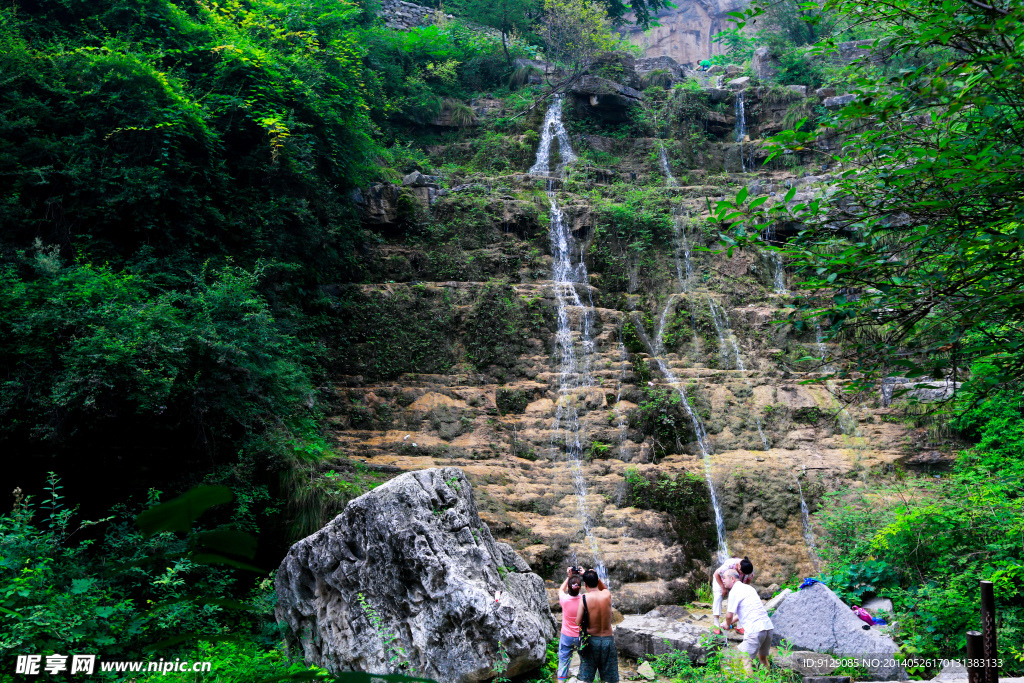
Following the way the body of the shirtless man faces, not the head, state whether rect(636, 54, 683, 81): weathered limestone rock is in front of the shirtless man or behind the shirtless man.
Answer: in front

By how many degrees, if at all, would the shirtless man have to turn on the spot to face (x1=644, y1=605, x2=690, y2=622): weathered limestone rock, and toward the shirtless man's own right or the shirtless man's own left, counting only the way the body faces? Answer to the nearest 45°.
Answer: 0° — they already face it

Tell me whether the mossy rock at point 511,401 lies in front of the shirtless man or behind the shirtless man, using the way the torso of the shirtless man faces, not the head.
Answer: in front

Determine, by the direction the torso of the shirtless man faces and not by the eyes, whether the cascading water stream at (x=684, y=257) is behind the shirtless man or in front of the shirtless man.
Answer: in front

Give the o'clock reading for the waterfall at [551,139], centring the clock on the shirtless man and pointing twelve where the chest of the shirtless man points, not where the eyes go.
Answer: The waterfall is roughly at 12 o'clock from the shirtless man.

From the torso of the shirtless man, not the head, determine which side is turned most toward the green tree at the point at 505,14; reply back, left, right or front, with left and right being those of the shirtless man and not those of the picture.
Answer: front

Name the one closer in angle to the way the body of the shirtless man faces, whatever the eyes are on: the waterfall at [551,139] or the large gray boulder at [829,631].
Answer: the waterfall

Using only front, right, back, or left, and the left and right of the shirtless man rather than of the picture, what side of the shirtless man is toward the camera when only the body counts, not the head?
back
